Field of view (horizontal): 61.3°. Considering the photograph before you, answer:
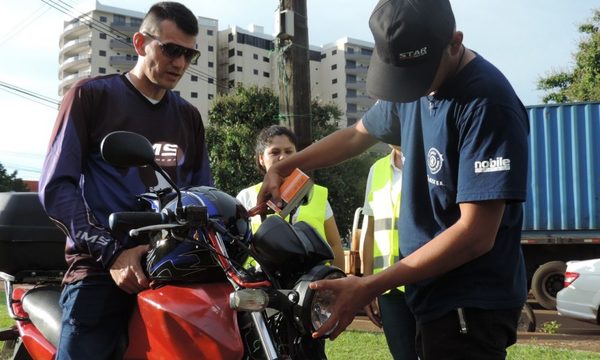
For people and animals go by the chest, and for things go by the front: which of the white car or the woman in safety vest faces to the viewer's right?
the white car

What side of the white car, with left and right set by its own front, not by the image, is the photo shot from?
right

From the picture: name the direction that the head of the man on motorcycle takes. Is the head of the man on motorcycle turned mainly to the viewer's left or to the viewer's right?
to the viewer's right

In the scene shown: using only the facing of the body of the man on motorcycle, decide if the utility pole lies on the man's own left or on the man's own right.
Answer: on the man's own left

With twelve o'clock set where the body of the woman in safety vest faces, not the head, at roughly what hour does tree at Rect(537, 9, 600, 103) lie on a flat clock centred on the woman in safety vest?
The tree is roughly at 7 o'clock from the woman in safety vest.

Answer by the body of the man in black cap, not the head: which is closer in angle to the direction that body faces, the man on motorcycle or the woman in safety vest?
the man on motorcycle

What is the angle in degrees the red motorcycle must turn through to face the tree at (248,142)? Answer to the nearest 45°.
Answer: approximately 135° to its left

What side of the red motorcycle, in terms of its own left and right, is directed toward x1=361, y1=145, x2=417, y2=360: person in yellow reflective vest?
left

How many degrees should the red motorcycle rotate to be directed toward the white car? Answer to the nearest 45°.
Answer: approximately 90° to its left

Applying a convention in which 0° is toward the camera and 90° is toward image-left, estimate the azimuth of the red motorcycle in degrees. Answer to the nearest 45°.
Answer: approximately 315°

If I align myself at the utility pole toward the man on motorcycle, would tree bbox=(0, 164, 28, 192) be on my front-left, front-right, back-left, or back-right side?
back-right

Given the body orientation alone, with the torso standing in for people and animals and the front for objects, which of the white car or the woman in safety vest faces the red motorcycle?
the woman in safety vest

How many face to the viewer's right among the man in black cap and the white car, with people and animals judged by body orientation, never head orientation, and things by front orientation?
1

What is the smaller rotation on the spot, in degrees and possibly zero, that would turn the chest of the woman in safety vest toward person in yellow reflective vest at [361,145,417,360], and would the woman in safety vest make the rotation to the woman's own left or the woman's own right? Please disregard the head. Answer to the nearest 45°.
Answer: approximately 45° to the woman's own left

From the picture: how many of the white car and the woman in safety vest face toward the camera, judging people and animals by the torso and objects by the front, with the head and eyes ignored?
1
